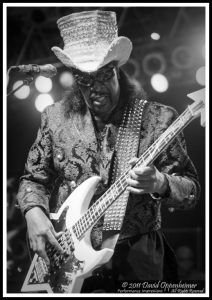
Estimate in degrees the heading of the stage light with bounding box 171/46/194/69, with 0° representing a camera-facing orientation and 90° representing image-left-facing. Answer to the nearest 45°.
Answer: approximately 0°

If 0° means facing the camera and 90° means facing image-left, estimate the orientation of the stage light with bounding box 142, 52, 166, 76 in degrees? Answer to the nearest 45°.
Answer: approximately 0°

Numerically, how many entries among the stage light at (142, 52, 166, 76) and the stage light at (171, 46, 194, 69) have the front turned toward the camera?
2
